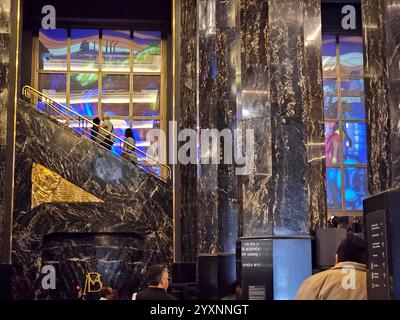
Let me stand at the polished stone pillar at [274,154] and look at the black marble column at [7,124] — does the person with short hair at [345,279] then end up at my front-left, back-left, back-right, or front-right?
back-left

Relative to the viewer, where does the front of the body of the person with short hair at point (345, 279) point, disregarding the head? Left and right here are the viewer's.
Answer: facing away from the viewer

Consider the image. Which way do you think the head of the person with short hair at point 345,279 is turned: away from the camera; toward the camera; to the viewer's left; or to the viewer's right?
away from the camera

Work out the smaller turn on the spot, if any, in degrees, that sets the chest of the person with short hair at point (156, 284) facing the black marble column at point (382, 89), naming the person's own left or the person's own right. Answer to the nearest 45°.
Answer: approximately 90° to the person's own right

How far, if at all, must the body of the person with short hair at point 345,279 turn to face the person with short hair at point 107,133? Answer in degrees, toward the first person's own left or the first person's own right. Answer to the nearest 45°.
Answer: approximately 45° to the first person's own left

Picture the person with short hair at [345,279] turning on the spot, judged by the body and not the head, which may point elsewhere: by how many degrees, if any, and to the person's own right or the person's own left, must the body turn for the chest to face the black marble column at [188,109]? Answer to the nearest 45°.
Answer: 0° — they already face it

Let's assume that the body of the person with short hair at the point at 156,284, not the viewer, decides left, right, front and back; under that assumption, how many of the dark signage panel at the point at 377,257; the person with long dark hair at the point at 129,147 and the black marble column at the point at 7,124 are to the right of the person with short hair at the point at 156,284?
1

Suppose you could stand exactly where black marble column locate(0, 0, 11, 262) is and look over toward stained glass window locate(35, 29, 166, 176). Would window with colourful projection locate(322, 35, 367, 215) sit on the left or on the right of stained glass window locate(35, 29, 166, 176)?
right

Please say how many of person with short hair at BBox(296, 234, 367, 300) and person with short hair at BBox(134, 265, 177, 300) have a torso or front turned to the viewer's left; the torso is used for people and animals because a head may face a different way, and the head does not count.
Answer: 0

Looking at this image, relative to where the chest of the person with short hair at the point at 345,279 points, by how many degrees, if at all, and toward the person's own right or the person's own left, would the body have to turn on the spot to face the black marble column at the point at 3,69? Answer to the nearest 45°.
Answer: approximately 45° to the person's own left

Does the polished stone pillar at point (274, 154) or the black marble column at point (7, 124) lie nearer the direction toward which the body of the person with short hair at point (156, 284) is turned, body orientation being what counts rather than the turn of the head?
the polished stone pillar
